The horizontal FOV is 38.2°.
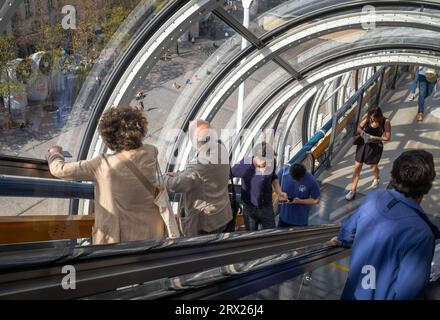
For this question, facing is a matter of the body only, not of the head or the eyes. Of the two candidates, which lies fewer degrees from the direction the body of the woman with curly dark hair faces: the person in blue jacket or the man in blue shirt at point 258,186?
the man in blue shirt

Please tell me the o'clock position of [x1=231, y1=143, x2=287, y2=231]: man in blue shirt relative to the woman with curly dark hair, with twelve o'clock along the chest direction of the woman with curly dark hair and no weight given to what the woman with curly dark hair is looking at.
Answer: The man in blue shirt is roughly at 1 o'clock from the woman with curly dark hair.

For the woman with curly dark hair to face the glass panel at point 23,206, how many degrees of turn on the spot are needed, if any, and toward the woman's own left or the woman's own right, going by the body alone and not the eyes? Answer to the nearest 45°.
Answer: approximately 45° to the woman's own left

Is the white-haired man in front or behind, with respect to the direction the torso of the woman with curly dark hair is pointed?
in front

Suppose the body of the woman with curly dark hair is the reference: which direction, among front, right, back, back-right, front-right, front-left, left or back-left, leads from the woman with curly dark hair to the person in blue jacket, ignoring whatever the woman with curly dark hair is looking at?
back-right

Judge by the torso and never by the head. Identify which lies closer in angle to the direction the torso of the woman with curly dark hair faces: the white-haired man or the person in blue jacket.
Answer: the white-haired man

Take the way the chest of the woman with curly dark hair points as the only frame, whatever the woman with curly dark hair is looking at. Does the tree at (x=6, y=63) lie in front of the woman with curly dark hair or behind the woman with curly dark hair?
in front

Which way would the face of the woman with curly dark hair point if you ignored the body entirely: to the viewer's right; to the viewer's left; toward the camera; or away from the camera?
away from the camera

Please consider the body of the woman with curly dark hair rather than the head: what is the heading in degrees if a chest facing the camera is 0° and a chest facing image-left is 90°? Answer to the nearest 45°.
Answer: approximately 180°
